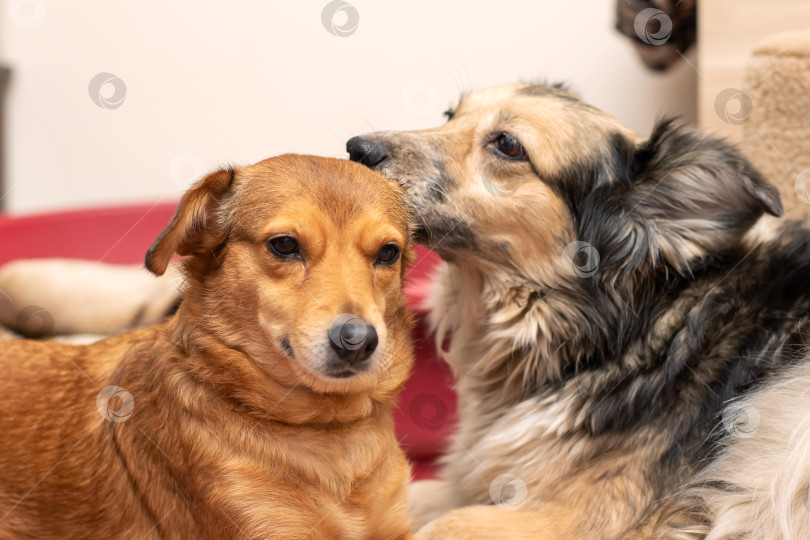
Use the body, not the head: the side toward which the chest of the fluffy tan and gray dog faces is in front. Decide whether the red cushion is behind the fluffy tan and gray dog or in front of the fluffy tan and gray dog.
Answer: in front

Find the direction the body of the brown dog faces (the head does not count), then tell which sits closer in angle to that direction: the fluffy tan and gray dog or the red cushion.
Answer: the fluffy tan and gray dog

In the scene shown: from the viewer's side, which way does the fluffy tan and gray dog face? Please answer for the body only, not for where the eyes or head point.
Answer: to the viewer's left

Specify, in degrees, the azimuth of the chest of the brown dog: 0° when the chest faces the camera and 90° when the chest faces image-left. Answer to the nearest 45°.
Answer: approximately 315°

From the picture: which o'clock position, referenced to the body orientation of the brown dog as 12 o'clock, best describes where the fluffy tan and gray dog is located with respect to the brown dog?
The fluffy tan and gray dog is roughly at 10 o'clock from the brown dog.
